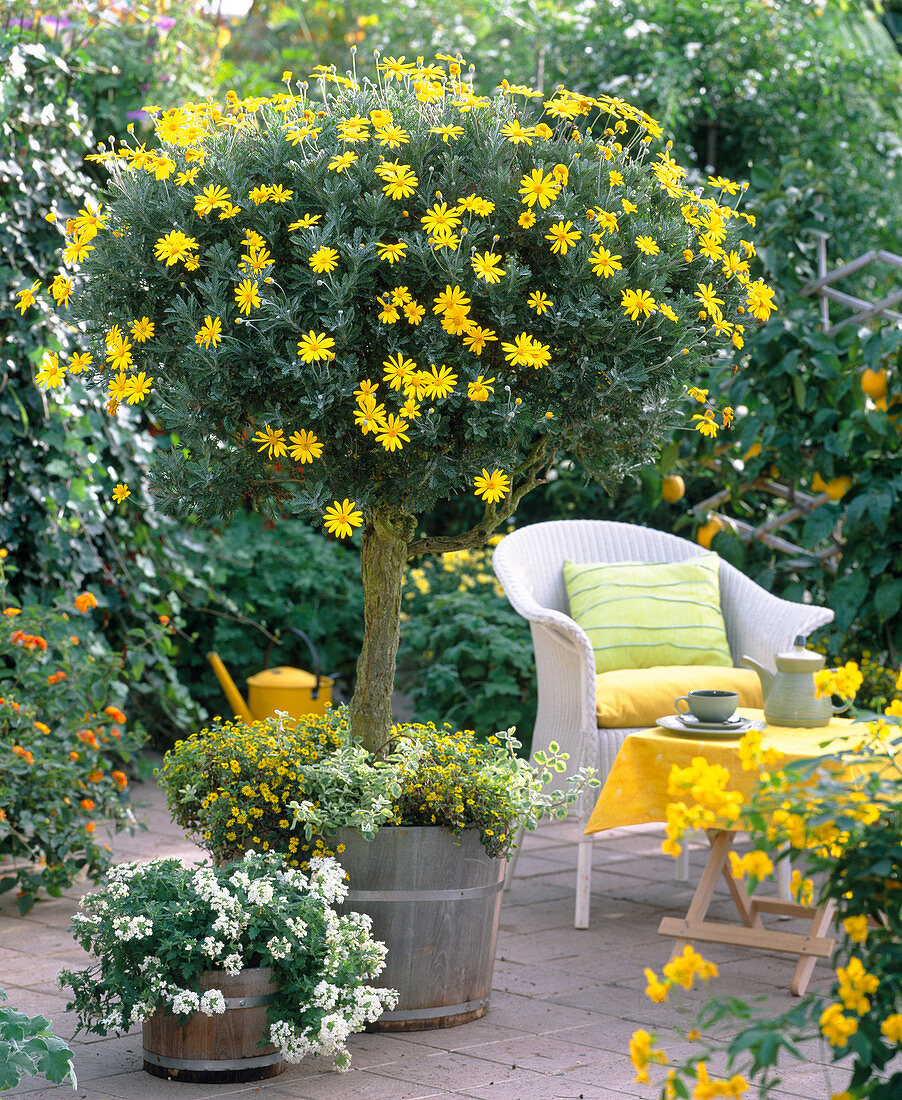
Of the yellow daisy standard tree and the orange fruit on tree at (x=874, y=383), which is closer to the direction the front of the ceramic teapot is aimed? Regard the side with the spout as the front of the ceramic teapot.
the yellow daisy standard tree

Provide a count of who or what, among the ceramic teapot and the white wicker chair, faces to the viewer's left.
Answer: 1

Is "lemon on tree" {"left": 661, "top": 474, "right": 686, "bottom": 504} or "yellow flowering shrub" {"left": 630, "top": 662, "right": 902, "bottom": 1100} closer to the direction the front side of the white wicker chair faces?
the yellow flowering shrub

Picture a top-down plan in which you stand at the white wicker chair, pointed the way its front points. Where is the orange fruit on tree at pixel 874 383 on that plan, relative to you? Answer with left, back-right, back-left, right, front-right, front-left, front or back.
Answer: left

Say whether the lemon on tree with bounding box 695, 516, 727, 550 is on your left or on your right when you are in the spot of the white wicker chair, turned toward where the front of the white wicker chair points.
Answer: on your left

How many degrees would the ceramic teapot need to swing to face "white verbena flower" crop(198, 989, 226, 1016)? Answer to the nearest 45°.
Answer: approximately 45° to its left

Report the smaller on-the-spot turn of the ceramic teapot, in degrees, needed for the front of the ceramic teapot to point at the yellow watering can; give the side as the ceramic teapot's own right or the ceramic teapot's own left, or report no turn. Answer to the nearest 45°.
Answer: approximately 45° to the ceramic teapot's own right

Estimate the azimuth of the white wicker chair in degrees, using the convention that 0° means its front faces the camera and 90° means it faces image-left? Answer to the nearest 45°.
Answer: approximately 315°

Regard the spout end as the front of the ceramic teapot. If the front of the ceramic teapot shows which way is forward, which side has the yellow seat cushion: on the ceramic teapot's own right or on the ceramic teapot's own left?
on the ceramic teapot's own right

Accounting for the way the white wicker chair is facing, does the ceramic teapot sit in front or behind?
in front

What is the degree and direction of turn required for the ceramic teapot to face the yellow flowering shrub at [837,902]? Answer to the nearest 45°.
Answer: approximately 90° to its left

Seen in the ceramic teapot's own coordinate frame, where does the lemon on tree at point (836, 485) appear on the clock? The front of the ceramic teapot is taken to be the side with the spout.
The lemon on tree is roughly at 3 o'clock from the ceramic teapot.

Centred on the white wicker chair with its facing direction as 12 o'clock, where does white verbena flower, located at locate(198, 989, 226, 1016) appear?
The white verbena flower is roughly at 2 o'clock from the white wicker chair.

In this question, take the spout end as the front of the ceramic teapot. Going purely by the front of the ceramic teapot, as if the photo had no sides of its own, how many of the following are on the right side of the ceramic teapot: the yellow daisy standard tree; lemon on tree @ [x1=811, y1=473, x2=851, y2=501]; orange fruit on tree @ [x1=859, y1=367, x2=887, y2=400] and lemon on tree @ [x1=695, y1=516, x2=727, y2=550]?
3

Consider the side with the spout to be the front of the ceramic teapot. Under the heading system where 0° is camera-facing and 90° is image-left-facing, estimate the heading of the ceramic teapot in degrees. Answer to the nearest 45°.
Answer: approximately 90°

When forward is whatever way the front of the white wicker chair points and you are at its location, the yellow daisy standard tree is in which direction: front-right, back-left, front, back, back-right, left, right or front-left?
front-right
